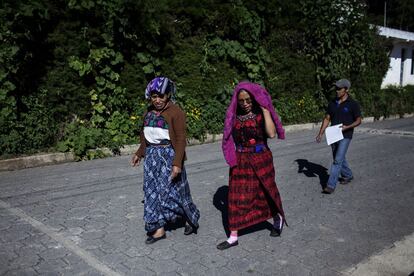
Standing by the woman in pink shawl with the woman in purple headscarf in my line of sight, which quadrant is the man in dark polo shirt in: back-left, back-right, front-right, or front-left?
back-right

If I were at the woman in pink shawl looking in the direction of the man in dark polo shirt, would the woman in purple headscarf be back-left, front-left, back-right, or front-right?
back-left

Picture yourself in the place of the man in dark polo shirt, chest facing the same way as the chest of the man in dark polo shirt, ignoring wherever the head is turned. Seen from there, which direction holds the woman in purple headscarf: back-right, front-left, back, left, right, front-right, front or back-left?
front

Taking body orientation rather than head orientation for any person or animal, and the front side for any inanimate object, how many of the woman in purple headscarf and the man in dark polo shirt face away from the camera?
0

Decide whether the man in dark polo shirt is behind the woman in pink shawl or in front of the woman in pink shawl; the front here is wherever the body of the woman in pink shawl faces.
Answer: behind

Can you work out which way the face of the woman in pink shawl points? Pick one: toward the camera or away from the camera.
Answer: toward the camera

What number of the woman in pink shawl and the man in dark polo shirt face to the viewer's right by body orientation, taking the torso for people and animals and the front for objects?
0

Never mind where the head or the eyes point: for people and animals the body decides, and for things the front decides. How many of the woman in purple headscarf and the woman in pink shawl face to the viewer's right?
0

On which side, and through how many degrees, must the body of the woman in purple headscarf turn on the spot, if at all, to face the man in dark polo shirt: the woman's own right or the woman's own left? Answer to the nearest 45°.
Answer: approximately 180°

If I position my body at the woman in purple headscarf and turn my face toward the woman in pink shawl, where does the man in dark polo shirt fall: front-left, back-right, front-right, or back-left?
front-left

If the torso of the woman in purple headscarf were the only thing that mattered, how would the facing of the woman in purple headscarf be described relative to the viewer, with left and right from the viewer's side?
facing the viewer and to the left of the viewer

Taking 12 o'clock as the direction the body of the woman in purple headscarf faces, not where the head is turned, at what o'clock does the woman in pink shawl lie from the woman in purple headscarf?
The woman in pink shawl is roughly at 8 o'clock from the woman in purple headscarf.

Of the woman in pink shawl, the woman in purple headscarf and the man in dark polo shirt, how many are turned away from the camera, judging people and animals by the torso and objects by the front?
0

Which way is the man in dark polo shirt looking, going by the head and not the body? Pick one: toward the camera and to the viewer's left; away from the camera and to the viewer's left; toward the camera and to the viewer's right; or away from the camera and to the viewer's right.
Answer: toward the camera and to the viewer's left

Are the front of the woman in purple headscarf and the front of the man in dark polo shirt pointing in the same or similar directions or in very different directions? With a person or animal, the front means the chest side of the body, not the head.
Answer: same or similar directions
